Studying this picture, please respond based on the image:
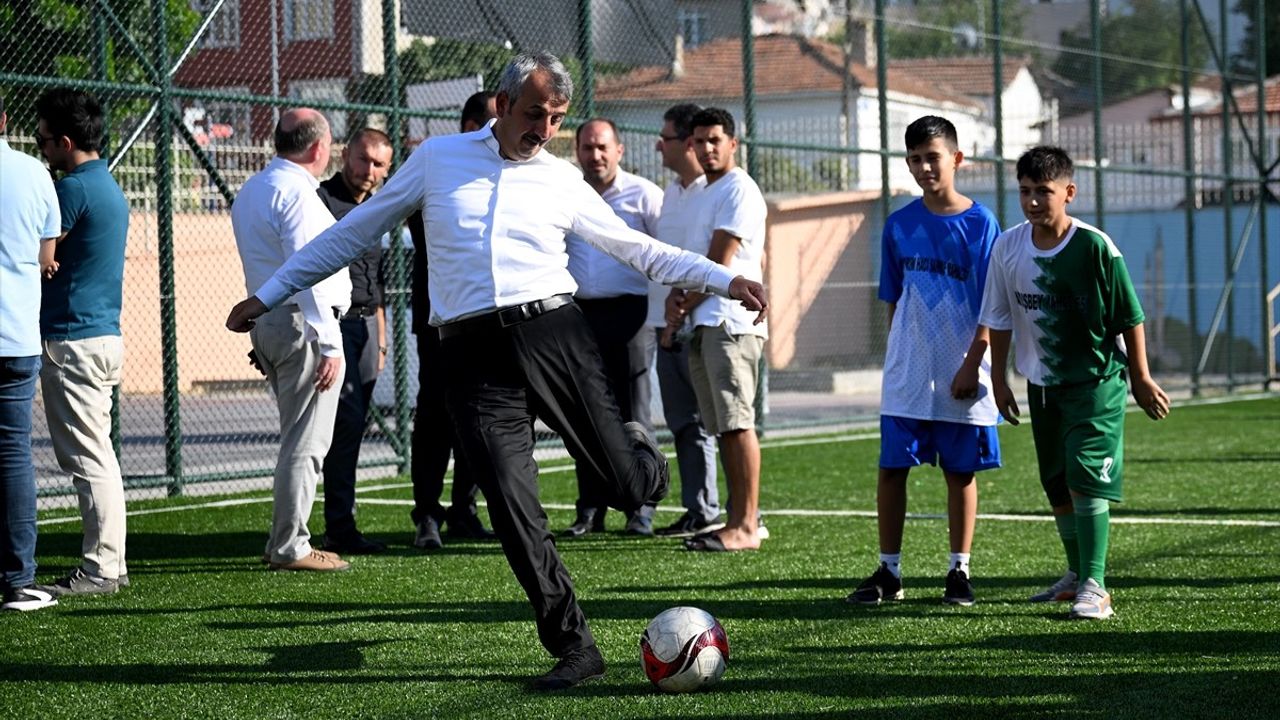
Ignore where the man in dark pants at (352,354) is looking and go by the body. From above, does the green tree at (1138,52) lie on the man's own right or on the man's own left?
on the man's own left

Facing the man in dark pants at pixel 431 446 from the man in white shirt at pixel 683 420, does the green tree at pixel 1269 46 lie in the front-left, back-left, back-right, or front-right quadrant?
back-right

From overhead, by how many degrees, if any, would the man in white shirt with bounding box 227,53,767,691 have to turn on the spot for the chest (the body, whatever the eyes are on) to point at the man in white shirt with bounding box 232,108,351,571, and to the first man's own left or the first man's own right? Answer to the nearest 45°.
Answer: approximately 135° to the first man's own right

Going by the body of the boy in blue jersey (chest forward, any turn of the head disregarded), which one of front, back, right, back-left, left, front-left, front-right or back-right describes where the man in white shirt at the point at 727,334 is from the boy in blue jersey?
back-right

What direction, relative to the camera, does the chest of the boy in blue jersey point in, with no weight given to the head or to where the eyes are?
toward the camera

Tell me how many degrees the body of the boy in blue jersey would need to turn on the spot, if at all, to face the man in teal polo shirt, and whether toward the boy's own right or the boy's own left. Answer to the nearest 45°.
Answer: approximately 90° to the boy's own right

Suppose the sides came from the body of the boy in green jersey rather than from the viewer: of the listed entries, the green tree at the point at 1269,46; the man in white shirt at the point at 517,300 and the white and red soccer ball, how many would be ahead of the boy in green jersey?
2

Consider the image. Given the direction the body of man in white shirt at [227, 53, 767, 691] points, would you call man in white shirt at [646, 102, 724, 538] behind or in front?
behind

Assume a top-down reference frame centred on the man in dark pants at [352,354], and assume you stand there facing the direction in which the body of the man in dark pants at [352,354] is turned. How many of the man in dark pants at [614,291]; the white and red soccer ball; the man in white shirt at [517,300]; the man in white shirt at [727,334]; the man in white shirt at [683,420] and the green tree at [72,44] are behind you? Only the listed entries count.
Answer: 1

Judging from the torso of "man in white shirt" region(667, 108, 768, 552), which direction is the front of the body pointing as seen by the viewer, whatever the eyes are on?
to the viewer's left

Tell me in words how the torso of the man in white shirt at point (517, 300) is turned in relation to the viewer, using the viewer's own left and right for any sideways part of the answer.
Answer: facing the viewer

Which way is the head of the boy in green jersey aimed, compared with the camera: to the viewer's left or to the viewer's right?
to the viewer's left

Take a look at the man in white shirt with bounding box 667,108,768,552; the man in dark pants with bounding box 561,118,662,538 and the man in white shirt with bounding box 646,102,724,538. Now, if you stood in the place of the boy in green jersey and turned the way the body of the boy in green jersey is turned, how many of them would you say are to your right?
3

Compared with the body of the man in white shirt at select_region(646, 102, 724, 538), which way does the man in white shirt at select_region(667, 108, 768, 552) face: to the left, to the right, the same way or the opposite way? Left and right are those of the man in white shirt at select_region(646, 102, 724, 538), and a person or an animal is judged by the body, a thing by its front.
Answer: the same way

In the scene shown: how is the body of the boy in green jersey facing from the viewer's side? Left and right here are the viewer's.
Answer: facing the viewer and to the left of the viewer
